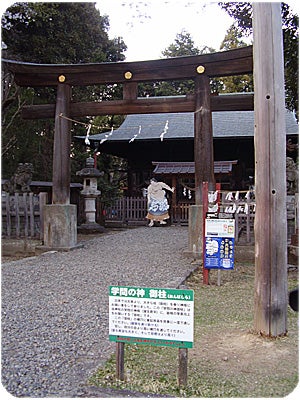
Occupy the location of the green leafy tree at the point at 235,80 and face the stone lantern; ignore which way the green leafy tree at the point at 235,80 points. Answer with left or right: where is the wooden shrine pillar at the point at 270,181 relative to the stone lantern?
left

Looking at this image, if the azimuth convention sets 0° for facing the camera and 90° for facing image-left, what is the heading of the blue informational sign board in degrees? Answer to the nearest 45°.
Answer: approximately 0°

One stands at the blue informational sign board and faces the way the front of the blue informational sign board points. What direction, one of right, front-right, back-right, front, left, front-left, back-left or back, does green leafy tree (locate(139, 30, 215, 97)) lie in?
back

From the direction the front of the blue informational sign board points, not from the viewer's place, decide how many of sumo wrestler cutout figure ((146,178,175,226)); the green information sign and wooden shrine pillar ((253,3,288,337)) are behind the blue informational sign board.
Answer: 1

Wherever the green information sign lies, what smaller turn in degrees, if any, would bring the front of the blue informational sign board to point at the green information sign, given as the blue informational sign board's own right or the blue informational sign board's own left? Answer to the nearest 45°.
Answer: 0° — it already faces it

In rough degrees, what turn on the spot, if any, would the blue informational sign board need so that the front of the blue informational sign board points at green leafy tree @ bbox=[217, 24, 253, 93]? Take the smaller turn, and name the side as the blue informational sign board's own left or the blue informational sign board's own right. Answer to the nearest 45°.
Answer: approximately 180°

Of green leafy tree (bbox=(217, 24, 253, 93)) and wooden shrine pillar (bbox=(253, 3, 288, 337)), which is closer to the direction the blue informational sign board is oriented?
the wooden shrine pillar

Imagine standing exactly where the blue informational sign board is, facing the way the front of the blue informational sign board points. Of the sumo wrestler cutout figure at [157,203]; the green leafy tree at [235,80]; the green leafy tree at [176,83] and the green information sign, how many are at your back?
3

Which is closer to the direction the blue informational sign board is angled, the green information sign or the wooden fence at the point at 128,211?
the green information sign

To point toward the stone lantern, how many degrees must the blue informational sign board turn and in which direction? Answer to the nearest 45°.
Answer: approximately 135° to its right

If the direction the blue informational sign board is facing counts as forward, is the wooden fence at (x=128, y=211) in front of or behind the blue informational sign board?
behind

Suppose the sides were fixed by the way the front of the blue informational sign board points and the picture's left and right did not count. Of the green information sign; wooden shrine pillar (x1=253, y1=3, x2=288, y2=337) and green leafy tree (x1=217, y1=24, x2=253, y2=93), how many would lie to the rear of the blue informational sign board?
1

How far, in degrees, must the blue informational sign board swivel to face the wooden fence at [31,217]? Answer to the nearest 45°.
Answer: approximately 135° to its right
